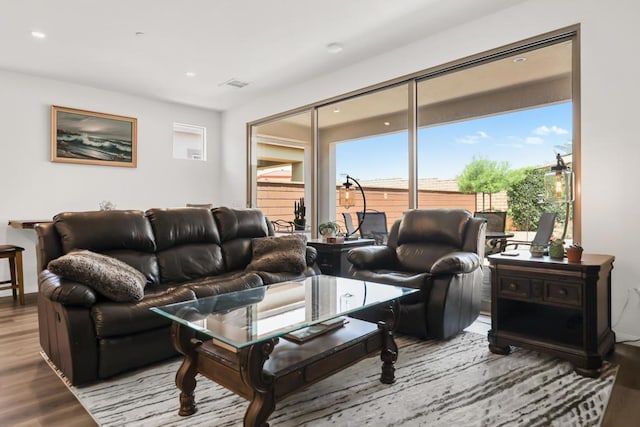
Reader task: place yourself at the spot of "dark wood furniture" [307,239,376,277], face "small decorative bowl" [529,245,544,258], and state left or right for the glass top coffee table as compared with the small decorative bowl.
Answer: right

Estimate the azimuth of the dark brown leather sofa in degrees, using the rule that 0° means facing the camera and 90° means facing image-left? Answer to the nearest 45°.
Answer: approximately 315°

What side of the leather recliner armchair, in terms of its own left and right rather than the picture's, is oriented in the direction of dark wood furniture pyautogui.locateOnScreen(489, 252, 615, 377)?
left

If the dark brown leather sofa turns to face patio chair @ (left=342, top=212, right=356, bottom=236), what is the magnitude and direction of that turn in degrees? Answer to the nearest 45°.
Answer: approximately 90° to its left

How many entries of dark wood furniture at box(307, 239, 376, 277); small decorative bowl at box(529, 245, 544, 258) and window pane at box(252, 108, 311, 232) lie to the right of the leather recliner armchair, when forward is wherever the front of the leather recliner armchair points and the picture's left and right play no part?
2

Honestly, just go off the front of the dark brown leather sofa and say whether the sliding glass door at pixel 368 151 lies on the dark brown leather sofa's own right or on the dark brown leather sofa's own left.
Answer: on the dark brown leather sofa's own left

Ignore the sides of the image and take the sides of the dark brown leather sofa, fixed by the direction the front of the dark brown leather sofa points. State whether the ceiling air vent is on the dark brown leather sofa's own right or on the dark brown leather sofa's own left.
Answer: on the dark brown leather sofa's own left

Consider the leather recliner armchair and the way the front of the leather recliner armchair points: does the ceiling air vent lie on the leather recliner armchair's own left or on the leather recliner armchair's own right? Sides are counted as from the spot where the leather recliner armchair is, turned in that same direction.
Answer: on the leather recliner armchair's own right

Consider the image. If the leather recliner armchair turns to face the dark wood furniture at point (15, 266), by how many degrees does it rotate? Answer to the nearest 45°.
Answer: approximately 45° to its right

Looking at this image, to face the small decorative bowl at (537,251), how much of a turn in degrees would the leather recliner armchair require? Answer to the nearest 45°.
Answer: approximately 90° to its left
